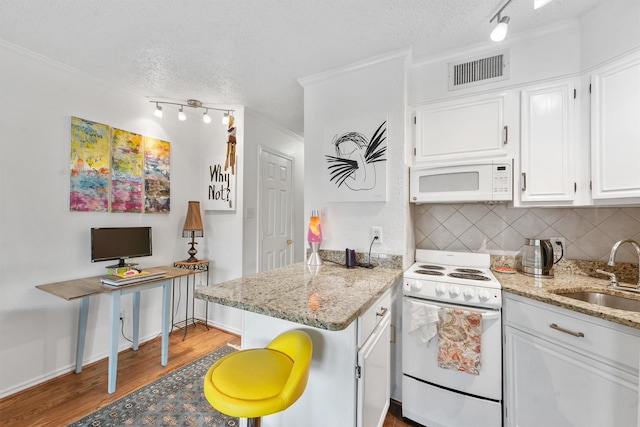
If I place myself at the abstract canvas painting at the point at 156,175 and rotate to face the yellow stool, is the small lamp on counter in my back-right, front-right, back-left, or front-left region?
front-left

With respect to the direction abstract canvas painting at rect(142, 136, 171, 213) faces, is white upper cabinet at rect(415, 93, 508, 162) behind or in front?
in front

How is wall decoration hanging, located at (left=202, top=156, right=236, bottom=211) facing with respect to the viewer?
toward the camera

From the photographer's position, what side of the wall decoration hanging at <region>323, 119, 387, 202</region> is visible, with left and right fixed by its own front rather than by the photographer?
front

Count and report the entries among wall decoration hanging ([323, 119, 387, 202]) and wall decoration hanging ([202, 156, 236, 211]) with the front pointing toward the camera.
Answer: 2

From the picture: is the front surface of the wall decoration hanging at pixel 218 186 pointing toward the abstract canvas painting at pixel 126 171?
no

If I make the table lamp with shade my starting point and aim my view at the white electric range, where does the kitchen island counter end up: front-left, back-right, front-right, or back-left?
front-right

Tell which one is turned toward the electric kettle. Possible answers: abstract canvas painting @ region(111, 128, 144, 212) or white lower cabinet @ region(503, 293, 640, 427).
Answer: the abstract canvas painting

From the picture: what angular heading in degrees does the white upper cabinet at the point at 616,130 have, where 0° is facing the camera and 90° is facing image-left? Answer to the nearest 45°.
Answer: approximately 45°

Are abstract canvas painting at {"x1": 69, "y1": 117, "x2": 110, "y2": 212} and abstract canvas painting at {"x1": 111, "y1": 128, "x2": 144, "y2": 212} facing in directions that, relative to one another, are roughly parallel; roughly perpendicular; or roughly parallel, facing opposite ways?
roughly parallel

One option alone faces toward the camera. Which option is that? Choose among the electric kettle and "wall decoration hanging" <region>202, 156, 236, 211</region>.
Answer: the wall decoration hanging

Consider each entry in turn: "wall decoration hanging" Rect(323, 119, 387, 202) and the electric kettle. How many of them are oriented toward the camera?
1
